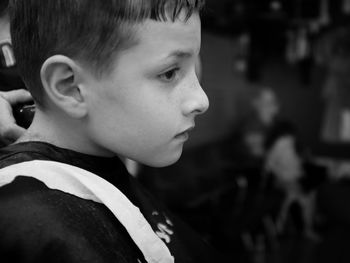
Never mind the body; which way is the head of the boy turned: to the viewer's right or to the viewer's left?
to the viewer's right

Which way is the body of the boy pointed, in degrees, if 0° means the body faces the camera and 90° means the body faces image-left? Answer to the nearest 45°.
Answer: approximately 270°
